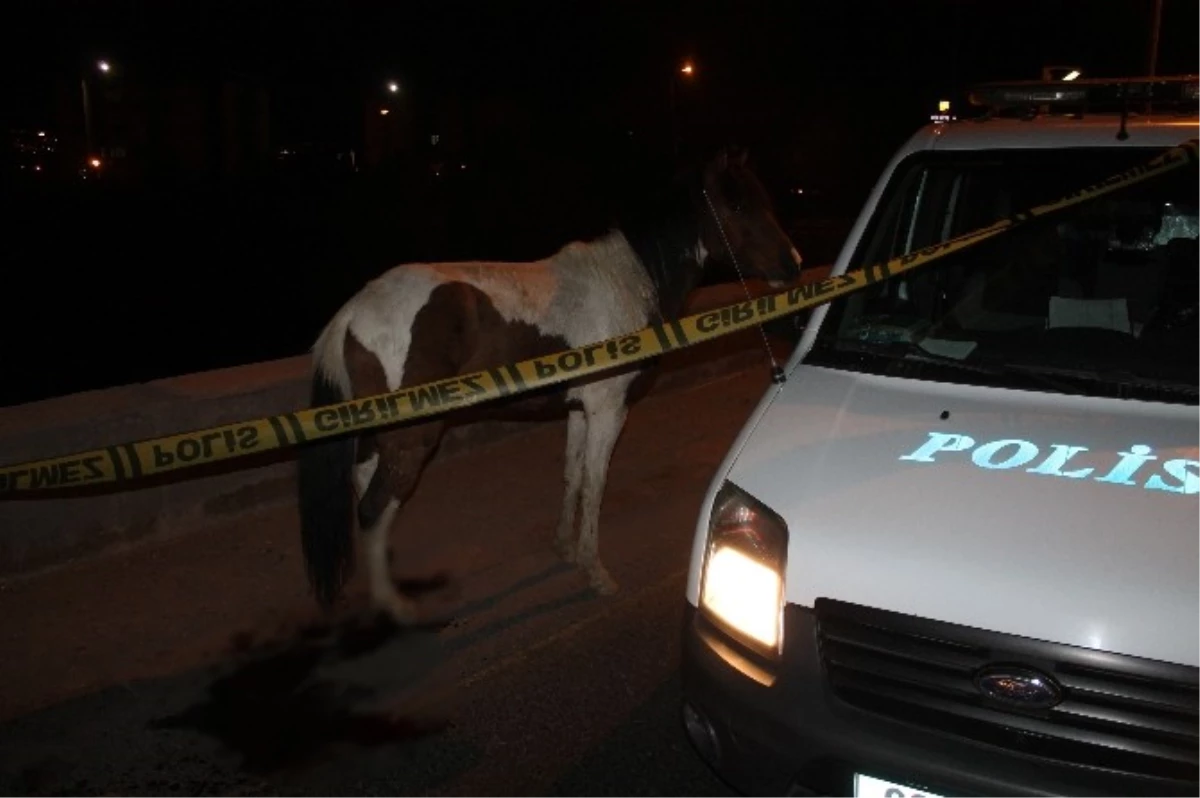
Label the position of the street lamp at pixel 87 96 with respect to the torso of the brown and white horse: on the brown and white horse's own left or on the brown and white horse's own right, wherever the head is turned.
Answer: on the brown and white horse's own left

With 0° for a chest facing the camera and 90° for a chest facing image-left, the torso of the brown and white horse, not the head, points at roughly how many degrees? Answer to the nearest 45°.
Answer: approximately 270°

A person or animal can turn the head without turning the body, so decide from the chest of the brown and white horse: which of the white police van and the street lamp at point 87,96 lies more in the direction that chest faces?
the white police van

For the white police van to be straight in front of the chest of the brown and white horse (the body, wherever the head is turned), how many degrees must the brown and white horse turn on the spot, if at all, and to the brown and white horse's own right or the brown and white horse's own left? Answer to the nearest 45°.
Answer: approximately 45° to the brown and white horse's own right
